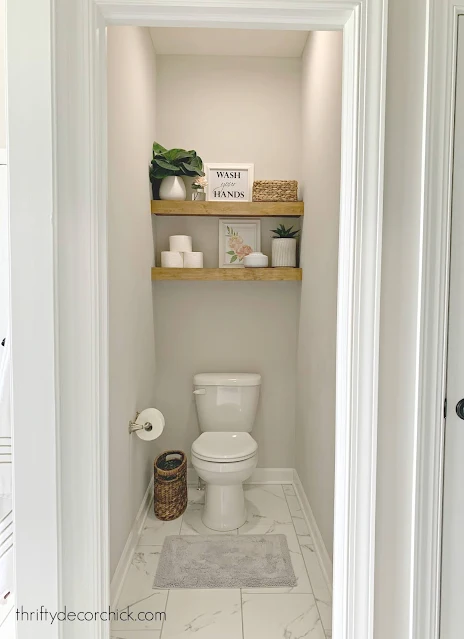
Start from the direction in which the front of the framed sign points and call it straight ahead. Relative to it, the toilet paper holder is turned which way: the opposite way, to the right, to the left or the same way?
to the left

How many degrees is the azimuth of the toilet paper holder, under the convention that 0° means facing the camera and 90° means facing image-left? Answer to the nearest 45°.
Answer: approximately 270°

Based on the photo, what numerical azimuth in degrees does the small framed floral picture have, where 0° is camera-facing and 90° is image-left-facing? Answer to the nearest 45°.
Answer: approximately 0°

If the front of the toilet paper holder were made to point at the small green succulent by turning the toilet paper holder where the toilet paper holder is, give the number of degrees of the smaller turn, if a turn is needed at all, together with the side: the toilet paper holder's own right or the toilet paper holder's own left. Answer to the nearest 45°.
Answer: approximately 45° to the toilet paper holder's own left
